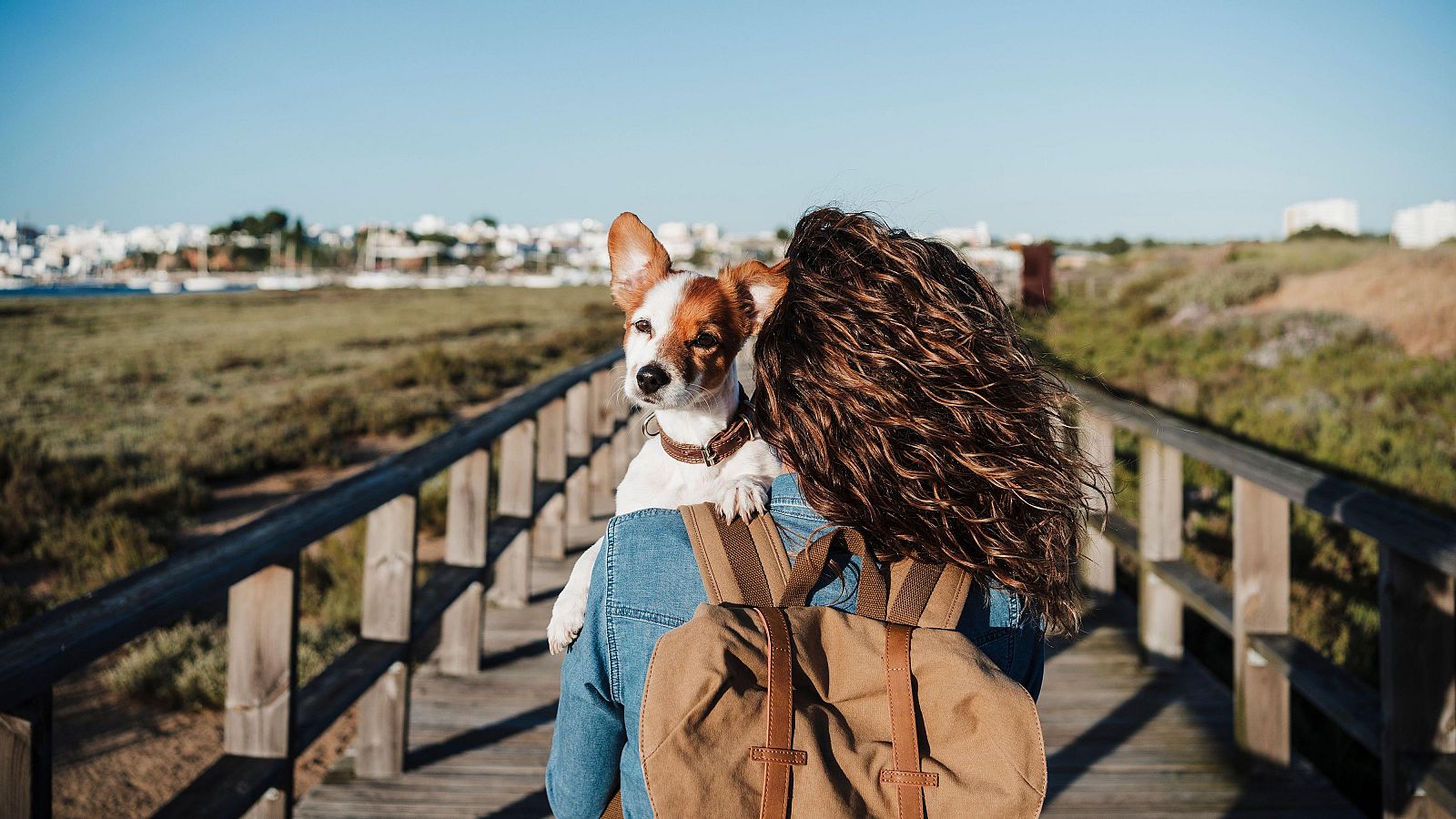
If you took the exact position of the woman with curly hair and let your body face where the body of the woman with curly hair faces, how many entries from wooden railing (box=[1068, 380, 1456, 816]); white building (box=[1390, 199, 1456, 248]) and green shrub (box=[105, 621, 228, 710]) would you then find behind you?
0

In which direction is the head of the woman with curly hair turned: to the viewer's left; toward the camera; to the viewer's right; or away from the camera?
away from the camera

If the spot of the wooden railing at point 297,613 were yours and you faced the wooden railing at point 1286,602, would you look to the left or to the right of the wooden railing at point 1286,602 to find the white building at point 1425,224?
left

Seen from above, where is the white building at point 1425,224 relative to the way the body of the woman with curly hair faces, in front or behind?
in front

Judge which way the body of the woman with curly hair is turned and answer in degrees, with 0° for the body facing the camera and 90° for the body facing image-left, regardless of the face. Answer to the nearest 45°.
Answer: approximately 180°

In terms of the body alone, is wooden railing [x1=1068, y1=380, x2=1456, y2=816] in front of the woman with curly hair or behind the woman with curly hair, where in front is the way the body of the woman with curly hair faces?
in front
